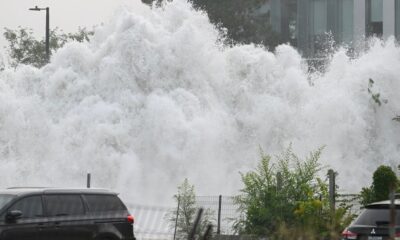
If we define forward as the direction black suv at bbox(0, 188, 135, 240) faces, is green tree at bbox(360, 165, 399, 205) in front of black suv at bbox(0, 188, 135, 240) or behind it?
behind

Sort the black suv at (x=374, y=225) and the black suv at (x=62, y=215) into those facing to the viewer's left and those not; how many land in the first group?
1

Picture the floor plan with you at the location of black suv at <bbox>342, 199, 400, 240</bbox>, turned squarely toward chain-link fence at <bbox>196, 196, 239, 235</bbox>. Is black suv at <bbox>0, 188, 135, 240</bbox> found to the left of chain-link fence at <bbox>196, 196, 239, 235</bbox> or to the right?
left

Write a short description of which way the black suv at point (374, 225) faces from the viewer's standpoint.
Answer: facing away from the viewer and to the right of the viewer

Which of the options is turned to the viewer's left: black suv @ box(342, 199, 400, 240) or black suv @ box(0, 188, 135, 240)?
black suv @ box(0, 188, 135, 240)

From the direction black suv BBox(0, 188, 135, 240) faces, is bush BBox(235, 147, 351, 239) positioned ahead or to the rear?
to the rear

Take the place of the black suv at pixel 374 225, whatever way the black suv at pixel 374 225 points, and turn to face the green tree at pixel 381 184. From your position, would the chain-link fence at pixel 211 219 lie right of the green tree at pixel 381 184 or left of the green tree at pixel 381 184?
left

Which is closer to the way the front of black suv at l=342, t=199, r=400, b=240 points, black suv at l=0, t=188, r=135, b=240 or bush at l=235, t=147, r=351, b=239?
the bush

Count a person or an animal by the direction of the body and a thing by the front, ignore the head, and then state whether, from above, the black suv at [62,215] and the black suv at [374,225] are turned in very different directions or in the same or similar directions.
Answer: very different directions

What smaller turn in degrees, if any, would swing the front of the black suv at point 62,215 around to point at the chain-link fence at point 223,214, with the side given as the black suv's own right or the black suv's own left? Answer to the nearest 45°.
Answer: approximately 135° to the black suv's own right

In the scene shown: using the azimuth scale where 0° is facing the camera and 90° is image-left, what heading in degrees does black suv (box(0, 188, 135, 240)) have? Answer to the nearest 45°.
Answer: approximately 90°

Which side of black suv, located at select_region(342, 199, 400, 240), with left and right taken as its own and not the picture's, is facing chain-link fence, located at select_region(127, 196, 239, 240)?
left

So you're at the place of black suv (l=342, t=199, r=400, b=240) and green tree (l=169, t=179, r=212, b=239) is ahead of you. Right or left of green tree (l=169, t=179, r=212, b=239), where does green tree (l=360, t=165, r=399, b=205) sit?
right

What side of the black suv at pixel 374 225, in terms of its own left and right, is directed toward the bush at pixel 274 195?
left
